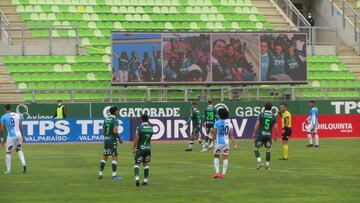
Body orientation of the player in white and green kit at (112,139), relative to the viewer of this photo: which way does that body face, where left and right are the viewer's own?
facing away from the viewer and to the right of the viewer

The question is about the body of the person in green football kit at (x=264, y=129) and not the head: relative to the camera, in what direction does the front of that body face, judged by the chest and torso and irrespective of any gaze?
away from the camera

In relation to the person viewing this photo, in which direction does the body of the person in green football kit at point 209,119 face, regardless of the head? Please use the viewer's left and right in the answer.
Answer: facing away from the viewer

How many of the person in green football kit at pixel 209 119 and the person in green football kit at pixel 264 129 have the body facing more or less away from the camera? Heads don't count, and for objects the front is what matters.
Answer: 2

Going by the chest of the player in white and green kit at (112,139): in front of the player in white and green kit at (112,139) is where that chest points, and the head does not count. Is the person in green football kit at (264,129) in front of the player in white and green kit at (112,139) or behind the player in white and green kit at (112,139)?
in front

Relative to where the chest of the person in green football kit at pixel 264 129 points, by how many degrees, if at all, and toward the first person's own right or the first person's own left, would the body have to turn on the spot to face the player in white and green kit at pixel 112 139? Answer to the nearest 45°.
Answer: approximately 135° to the first person's own left

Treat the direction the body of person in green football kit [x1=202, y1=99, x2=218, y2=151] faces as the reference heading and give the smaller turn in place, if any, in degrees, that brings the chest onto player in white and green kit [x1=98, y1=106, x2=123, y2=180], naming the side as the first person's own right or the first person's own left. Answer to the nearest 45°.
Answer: approximately 180°
